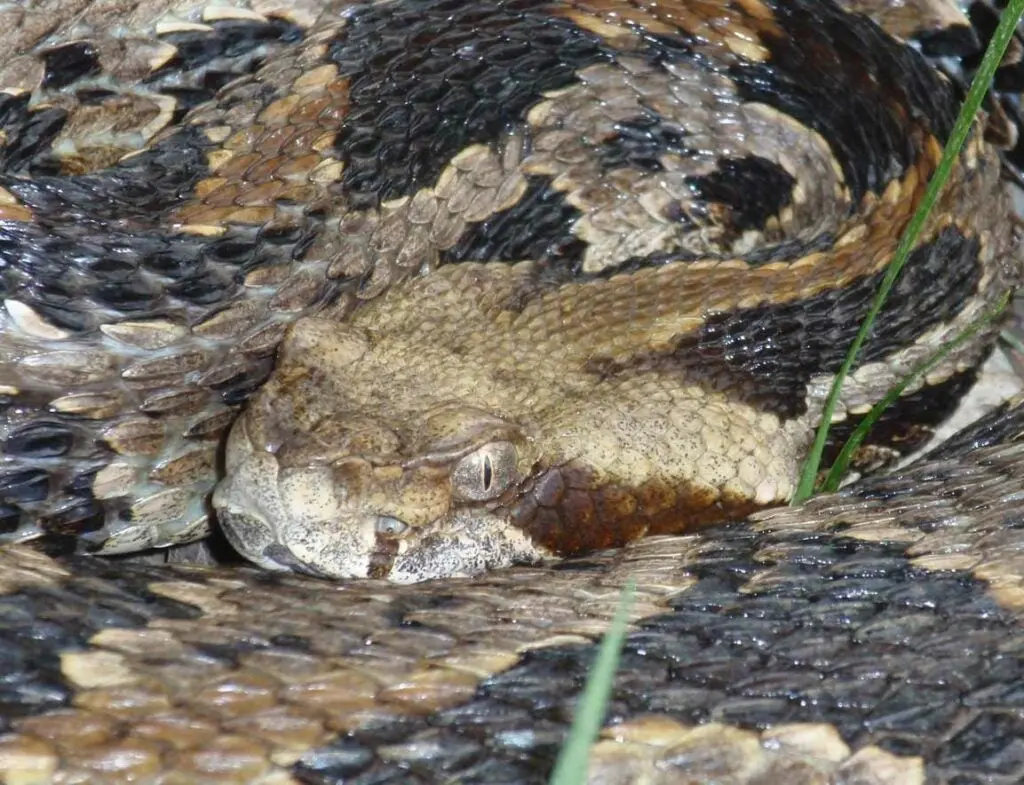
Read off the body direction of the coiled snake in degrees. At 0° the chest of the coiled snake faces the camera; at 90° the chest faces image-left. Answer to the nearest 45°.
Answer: approximately 45°
